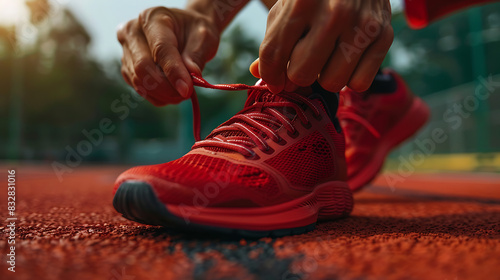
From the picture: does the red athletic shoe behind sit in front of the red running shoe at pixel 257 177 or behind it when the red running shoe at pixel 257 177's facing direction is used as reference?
behind

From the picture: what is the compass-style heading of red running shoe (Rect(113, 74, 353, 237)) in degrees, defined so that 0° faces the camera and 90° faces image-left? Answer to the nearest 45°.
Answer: approximately 45°
